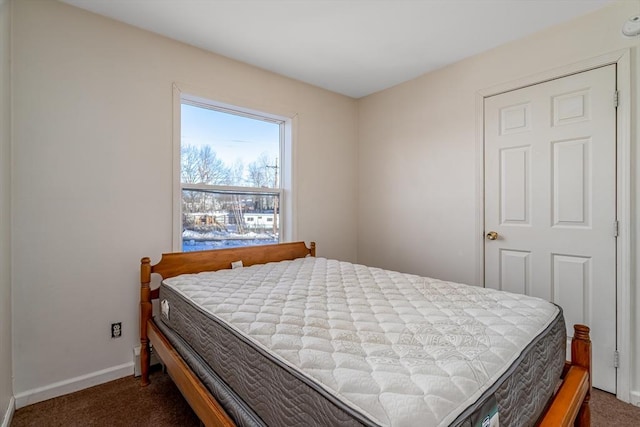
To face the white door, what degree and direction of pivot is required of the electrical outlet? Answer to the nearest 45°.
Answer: approximately 45° to its left

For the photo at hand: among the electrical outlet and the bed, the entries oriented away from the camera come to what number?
0

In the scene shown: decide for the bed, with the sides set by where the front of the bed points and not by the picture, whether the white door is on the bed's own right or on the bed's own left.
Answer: on the bed's own left

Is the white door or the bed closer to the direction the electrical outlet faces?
the bed

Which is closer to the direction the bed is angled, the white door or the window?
the white door

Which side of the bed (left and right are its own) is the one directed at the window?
back

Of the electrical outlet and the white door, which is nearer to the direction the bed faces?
the white door

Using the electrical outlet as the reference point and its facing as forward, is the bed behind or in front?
in front
